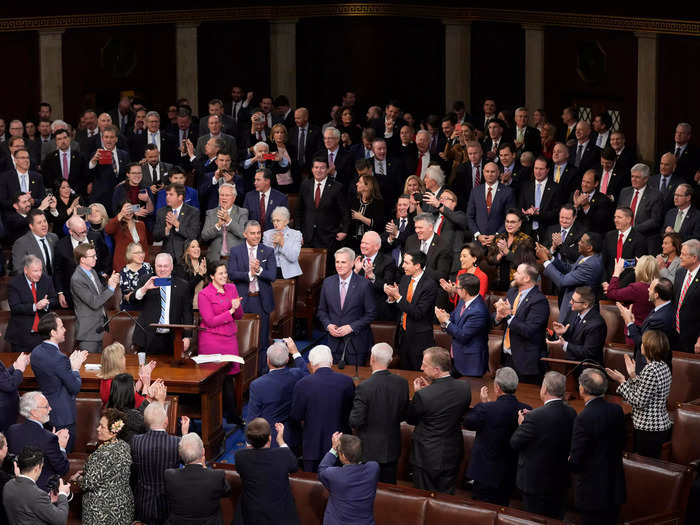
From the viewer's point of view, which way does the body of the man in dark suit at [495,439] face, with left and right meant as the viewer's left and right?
facing away from the viewer and to the left of the viewer

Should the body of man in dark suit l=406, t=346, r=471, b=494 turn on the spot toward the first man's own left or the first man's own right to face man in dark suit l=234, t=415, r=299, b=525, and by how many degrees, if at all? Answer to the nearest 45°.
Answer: approximately 90° to the first man's own left

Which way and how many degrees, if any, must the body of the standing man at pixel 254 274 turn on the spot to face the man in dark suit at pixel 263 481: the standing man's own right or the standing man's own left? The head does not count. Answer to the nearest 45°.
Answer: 0° — they already face them

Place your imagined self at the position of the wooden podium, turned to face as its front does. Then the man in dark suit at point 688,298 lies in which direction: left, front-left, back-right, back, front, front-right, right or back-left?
left

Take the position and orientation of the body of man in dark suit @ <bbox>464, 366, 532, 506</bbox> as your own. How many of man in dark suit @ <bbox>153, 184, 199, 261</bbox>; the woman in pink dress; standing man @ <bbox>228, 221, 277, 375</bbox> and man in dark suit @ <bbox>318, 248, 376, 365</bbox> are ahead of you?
4

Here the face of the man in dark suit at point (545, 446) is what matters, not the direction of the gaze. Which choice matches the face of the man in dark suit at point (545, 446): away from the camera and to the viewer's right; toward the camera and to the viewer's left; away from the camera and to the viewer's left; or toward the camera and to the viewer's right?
away from the camera and to the viewer's left

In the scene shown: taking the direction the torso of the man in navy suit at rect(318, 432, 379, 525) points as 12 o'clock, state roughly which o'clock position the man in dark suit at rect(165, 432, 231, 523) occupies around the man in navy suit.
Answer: The man in dark suit is roughly at 9 o'clock from the man in navy suit.

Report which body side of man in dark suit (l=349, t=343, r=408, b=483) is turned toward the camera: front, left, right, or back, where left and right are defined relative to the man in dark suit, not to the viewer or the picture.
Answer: back

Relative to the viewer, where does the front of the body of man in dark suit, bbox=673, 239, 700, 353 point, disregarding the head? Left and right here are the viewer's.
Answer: facing the viewer and to the left of the viewer

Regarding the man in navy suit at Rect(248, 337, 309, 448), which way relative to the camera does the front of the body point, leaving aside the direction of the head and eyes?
away from the camera

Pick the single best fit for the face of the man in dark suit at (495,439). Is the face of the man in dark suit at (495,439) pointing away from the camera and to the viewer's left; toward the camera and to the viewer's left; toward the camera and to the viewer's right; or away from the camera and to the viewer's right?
away from the camera and to the viewer's left

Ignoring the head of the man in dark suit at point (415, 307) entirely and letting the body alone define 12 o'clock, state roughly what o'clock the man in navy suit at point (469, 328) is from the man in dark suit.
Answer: The man in navy suit is roughly at 9 o'clock from the man in dark suit.

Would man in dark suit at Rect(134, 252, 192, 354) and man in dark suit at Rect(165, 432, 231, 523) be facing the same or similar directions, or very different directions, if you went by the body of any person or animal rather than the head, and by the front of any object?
very different directions

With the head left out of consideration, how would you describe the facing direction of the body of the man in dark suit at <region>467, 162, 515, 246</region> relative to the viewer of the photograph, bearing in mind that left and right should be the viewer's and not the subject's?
facing the viewer

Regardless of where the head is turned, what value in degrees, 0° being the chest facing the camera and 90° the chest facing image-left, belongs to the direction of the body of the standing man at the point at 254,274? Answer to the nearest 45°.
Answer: approximately 0°

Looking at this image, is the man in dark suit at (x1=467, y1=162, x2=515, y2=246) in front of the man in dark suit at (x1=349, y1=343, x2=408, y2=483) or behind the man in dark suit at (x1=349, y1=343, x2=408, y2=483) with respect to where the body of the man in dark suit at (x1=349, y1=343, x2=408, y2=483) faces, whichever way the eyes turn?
in front

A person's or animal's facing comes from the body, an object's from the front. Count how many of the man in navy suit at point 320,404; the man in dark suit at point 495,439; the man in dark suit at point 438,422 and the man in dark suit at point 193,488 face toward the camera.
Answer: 0

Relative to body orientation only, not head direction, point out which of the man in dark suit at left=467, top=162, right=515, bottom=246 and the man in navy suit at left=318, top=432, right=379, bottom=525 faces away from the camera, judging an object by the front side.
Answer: the man in navy suit

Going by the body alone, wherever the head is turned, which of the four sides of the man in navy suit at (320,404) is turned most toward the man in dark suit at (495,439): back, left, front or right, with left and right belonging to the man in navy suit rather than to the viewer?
right

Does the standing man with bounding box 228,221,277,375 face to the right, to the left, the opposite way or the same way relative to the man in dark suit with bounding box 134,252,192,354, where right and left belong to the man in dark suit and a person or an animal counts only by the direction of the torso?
the same way
